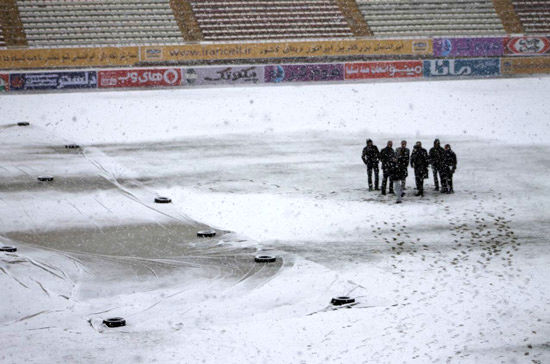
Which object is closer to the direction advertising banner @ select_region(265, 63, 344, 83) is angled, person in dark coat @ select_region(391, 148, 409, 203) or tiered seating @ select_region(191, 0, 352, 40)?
the person in dark coat

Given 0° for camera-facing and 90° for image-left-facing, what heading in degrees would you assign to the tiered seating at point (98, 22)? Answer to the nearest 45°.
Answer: approximately 0°

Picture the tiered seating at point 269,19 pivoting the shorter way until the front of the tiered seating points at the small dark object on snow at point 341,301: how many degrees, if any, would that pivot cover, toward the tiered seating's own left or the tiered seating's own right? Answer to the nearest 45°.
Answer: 0° — it already faces it

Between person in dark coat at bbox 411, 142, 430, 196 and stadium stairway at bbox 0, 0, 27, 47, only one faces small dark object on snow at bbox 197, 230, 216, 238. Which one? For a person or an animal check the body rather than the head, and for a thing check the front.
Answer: the stadium stairway

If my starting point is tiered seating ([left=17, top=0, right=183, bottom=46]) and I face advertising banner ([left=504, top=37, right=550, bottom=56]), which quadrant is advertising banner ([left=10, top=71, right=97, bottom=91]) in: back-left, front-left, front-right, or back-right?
back-right

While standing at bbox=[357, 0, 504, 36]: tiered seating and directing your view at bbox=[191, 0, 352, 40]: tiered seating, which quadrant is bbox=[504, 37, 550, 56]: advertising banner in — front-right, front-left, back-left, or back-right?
back-left

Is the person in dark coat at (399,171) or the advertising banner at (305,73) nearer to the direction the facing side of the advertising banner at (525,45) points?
the person in dark coat

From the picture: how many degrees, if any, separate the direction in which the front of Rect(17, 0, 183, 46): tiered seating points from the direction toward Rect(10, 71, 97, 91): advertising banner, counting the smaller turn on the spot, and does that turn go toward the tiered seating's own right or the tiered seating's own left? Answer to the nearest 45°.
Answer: approximately 45° to the tiered seating's own right

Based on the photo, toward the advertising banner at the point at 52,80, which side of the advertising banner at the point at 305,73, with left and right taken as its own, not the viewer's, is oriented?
right
